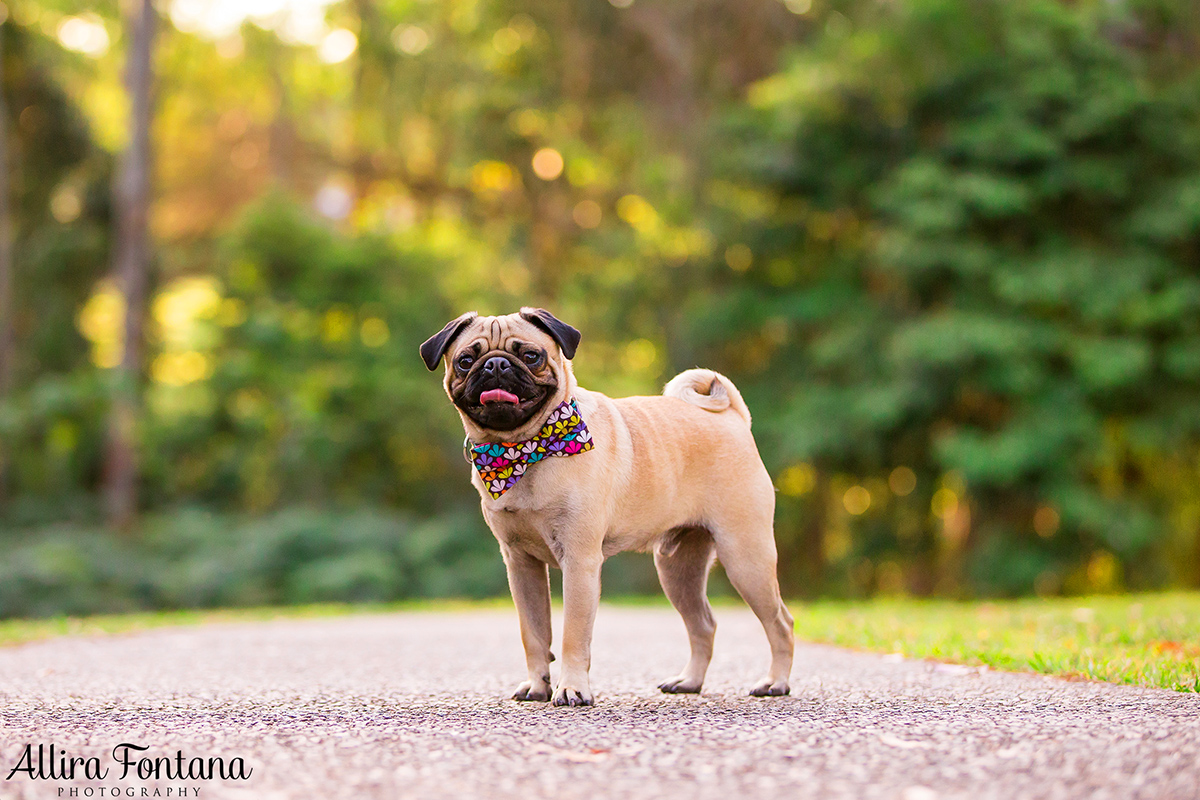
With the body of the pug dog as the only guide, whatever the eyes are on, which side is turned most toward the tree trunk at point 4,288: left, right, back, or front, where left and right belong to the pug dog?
right

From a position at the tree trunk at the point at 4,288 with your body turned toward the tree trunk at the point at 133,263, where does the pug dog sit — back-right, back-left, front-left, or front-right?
front-right

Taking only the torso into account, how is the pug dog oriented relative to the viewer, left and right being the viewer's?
facing the viewer and to the left of the viewer

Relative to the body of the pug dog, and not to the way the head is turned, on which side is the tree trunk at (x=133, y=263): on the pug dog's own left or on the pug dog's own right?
on the pug dog's own right
